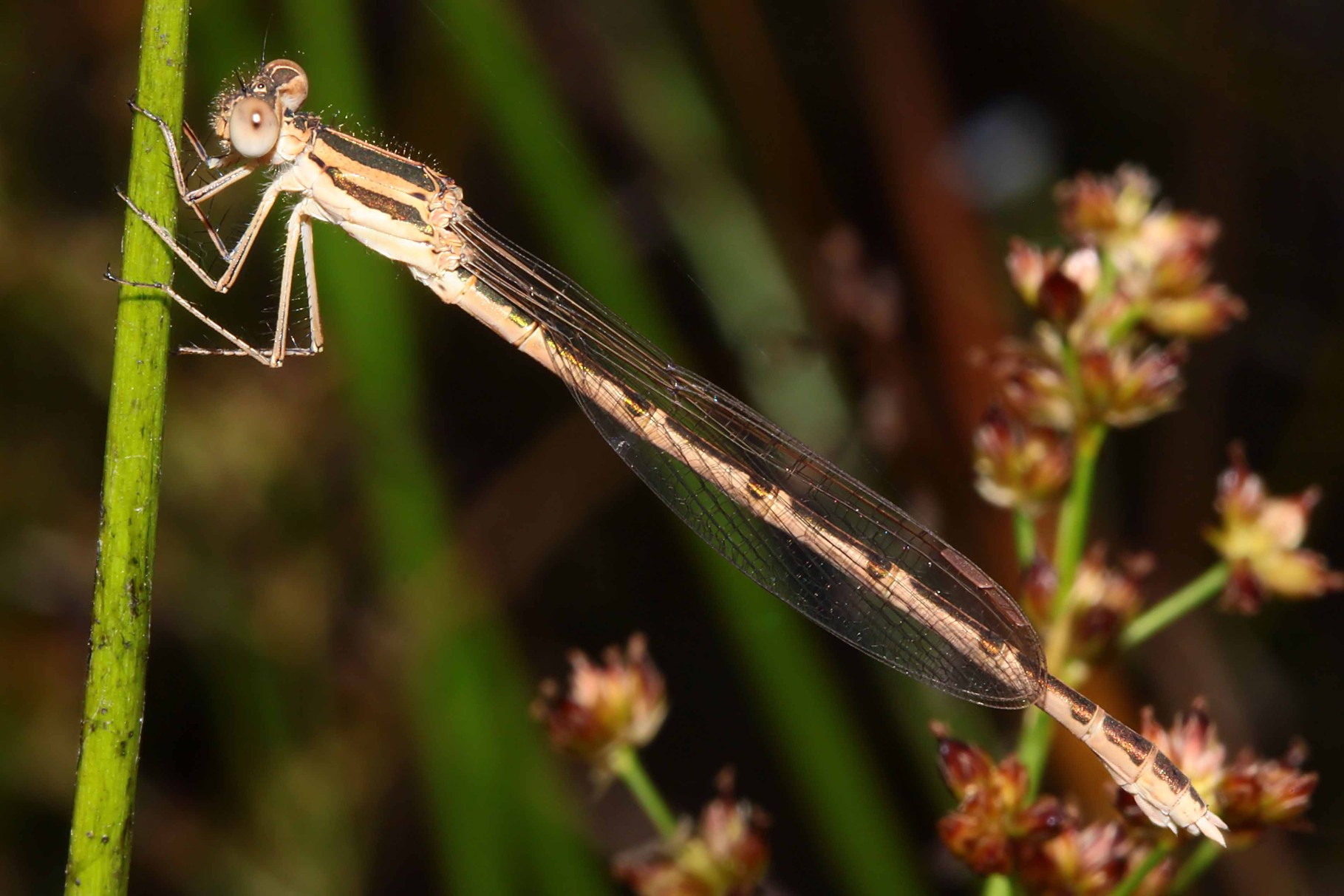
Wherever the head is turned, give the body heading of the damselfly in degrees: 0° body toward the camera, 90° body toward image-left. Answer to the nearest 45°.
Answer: approximately 90°

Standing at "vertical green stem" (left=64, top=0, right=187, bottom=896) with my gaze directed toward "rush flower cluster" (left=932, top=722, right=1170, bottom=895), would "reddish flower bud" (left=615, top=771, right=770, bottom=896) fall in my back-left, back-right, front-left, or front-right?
front-left
